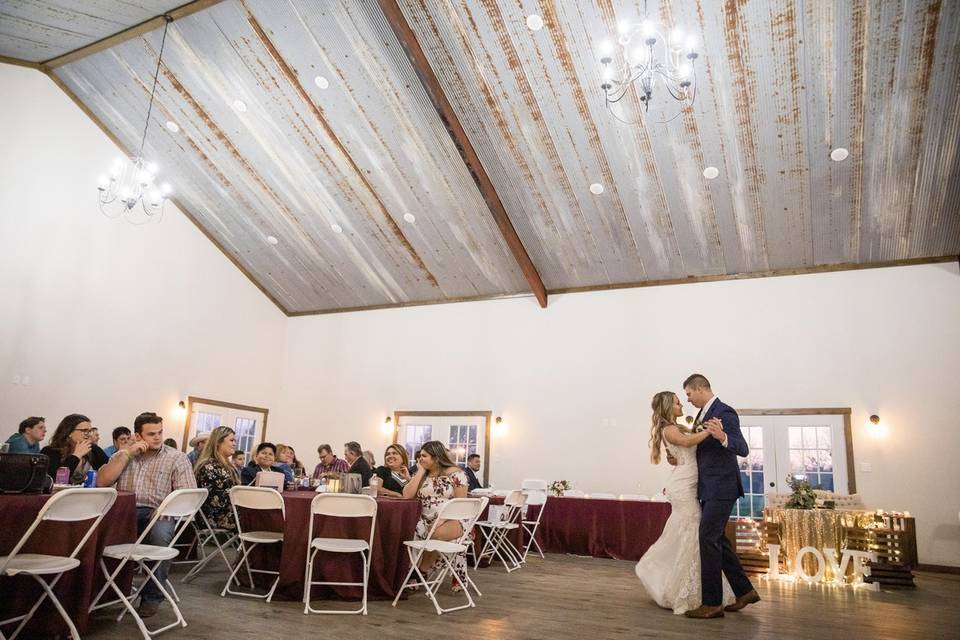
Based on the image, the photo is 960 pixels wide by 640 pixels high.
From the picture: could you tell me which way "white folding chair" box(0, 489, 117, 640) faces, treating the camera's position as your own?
facing away from the viewer and to the left of the viewer

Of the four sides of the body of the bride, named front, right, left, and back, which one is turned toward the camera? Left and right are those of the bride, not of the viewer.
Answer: right

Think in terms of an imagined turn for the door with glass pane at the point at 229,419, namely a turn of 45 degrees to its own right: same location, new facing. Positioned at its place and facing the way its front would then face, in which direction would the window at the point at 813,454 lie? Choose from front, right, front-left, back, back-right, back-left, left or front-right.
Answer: left

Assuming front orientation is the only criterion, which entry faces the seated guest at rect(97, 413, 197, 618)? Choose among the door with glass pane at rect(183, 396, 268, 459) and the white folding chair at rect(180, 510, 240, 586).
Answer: the door with glass pane

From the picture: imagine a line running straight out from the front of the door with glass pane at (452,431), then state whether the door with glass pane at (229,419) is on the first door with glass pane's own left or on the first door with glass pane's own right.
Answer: on the first door with glass pane's own right

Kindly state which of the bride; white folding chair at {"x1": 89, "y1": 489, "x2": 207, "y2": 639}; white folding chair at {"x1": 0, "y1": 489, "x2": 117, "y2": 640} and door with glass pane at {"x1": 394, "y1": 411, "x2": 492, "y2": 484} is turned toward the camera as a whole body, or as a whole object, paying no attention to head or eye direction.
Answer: the door with glass pane

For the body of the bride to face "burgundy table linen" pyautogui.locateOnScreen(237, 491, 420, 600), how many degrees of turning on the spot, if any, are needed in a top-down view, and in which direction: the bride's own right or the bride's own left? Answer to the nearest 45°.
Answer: approximately 180°

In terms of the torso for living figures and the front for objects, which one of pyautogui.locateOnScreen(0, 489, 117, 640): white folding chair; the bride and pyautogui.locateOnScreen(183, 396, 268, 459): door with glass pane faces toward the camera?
the door with glass pane

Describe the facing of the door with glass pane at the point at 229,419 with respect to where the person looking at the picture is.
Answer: facing the viewer

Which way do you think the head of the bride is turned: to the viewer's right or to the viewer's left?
to the viewer's right

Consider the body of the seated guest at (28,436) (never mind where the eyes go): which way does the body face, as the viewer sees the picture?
to the viewer's right

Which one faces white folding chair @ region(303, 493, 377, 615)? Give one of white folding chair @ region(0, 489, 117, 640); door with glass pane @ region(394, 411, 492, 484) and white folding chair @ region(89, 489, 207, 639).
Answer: the door with glass pane

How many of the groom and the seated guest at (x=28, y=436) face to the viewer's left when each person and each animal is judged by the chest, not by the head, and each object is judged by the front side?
1

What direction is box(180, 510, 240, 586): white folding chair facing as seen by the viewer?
to the viewer's right

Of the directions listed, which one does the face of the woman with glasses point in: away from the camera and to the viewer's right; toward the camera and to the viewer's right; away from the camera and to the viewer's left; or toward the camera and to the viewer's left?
toward the camera and to the viewer's right

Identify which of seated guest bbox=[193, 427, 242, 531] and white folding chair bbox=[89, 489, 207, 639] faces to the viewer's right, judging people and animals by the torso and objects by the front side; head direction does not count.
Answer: the seated guest

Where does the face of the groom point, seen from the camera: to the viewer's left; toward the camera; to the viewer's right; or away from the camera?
to the viewer's left
